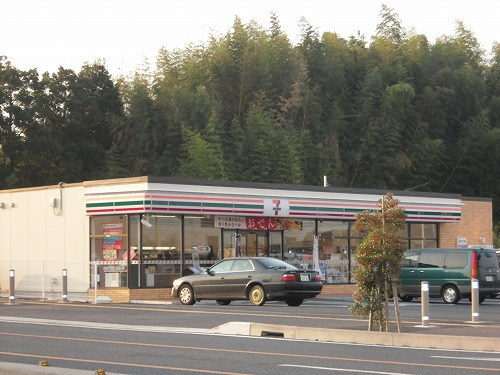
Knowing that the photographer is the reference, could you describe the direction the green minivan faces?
facing away from the viewer and to the left of the viewer

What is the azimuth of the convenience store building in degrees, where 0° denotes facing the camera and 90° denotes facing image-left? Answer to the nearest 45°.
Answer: approximately 315°

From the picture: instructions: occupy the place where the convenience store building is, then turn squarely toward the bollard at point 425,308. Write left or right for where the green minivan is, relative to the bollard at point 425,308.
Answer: left

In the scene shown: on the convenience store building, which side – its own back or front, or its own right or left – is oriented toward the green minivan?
front

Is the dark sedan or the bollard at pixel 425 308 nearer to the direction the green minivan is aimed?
the dark sedan

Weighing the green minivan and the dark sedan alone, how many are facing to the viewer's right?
0

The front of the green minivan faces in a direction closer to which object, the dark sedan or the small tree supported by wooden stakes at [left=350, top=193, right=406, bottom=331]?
the dark sedan

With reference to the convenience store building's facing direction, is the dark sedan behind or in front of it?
in front

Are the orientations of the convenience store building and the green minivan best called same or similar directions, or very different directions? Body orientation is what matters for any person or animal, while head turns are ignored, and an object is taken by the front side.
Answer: very different directions

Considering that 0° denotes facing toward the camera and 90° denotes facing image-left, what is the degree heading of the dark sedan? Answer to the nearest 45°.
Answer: approximately 135°
